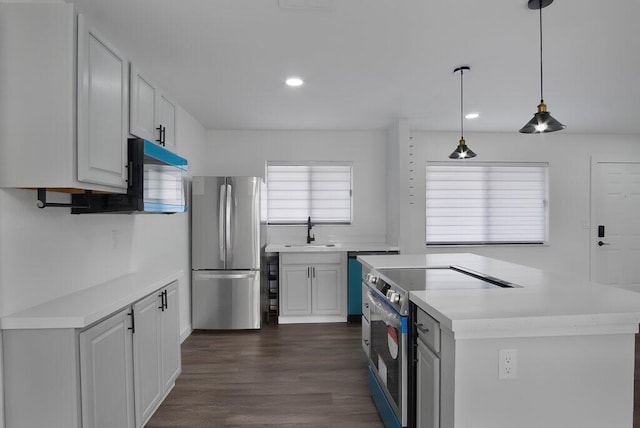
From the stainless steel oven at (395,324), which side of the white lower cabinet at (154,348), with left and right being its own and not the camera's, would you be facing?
front

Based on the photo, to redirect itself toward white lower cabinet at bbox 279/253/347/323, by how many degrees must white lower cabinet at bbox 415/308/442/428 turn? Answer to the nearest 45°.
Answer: approximately 45° to its right

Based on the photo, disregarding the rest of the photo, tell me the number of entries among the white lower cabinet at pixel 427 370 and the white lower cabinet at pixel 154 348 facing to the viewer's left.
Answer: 1

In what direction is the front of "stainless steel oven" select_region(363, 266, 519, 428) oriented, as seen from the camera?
facing to the left of the viewer

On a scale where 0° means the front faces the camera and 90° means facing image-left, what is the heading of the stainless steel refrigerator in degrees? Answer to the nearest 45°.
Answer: approximately 0°

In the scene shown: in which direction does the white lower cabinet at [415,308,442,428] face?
to the viewer's left

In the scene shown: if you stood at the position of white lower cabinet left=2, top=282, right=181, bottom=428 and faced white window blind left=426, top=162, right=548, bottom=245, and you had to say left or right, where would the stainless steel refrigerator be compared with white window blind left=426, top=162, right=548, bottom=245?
left

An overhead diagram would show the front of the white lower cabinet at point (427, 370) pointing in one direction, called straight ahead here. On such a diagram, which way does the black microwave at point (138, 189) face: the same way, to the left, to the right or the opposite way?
the opposite way

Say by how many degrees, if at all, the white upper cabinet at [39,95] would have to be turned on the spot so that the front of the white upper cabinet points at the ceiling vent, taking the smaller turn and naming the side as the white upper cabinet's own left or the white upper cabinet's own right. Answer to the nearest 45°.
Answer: approximately 45° to the white upper cabinet's own left

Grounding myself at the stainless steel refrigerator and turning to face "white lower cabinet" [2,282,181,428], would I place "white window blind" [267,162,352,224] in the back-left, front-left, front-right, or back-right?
back-left
